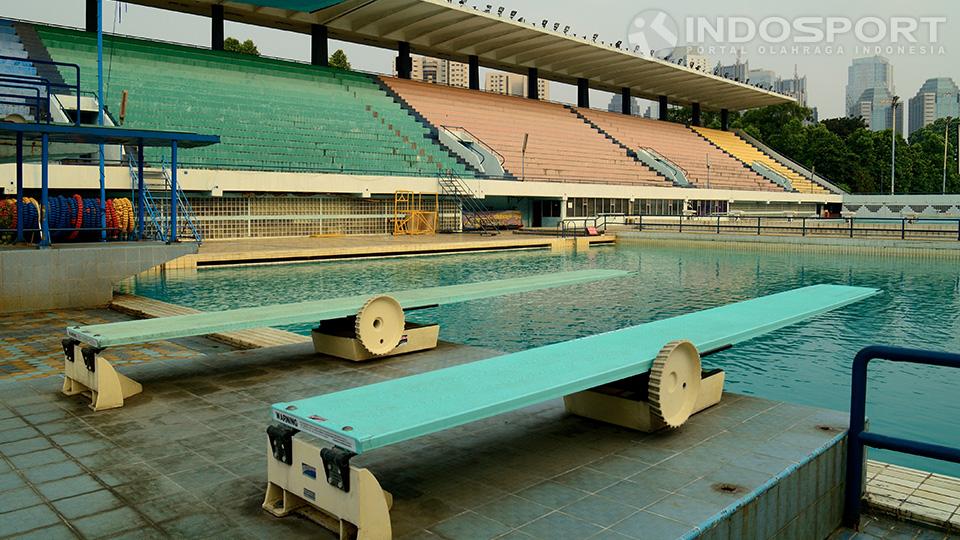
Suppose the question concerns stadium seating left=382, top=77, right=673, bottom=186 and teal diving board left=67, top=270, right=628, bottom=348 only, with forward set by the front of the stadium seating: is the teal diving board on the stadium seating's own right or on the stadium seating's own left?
on the stadium seating's own right

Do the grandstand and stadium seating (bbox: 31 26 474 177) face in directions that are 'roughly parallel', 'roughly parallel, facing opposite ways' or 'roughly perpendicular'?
roughly parallel

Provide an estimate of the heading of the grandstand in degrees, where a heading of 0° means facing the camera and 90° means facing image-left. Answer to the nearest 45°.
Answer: approximately 315°

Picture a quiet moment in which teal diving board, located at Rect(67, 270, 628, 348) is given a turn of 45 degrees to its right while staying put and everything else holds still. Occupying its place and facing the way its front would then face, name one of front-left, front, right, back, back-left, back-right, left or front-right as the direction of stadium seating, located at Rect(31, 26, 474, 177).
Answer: left

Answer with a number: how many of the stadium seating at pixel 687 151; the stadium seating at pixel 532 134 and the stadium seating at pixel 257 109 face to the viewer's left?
0

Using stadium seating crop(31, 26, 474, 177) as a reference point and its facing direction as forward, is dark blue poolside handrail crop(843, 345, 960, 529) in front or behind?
in front

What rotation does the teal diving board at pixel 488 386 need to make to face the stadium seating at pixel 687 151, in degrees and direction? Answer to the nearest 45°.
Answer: approximately 45° to its left

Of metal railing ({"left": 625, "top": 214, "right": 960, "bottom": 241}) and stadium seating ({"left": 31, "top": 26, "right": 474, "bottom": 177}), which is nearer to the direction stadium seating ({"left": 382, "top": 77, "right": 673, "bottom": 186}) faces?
the metal railing

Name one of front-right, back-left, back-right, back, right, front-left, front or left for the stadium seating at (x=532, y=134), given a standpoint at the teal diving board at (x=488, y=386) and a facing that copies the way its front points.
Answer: front-left

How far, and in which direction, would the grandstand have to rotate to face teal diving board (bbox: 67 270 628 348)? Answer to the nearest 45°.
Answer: approximately 45° to its right

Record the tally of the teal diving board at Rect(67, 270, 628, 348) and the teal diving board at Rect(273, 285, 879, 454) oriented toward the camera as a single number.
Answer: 0

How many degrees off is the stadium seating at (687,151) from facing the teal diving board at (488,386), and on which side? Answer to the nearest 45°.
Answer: approximately 45° to its right

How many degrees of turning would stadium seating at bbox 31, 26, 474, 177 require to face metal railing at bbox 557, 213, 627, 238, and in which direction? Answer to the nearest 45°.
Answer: approximately 45° to its left

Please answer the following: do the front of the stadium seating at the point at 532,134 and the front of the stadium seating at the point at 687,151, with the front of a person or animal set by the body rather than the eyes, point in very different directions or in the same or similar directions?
same or similar directions

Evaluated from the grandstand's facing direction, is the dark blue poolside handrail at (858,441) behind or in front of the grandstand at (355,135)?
in front
